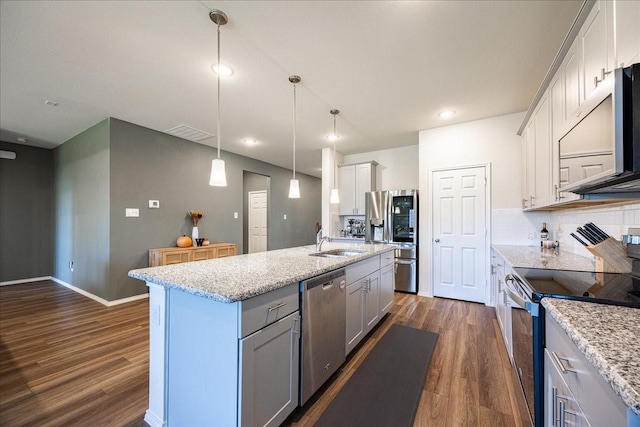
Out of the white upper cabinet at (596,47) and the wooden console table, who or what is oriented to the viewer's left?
the white upper cabinet

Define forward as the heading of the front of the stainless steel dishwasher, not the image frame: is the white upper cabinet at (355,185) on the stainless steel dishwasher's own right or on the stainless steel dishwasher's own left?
on the stainless steel dishwasher's own left

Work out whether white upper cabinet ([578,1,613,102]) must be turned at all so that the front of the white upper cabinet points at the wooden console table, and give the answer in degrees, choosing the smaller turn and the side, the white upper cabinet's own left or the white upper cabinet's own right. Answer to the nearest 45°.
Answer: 0° — it already faces it

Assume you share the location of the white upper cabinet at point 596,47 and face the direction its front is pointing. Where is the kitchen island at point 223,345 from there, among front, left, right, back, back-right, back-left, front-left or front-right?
front-left

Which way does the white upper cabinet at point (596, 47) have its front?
to the viewer's left

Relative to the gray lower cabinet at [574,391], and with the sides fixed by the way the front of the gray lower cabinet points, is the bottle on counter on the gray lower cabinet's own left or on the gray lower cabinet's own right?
on the gray lower cabinet's own right

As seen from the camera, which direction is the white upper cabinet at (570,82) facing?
to the viewer's left

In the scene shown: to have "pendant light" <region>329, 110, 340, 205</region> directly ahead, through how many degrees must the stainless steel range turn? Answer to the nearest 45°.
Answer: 0° — it already faces it

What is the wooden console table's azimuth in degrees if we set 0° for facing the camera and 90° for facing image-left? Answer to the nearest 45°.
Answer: approximately 315°

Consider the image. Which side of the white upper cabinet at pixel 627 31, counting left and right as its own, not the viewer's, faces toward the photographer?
left

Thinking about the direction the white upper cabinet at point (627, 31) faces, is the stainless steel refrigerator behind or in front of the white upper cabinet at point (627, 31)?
in front

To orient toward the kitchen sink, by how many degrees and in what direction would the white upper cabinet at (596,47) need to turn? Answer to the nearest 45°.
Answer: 0° — it already faces it

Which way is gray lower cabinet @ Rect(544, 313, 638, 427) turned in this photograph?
to the viewer's left

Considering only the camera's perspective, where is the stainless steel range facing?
facing to the left of the viewer

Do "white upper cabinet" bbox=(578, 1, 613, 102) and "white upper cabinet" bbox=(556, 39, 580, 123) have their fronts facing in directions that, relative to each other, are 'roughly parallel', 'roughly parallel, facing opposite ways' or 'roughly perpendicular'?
roughly parallel

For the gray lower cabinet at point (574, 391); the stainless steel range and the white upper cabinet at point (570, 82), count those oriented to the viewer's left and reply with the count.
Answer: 3

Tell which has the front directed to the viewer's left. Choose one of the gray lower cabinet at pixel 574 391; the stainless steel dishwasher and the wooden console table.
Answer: the gray lower cabinet

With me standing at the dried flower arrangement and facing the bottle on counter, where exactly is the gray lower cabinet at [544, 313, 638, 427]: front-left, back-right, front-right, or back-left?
front-right
